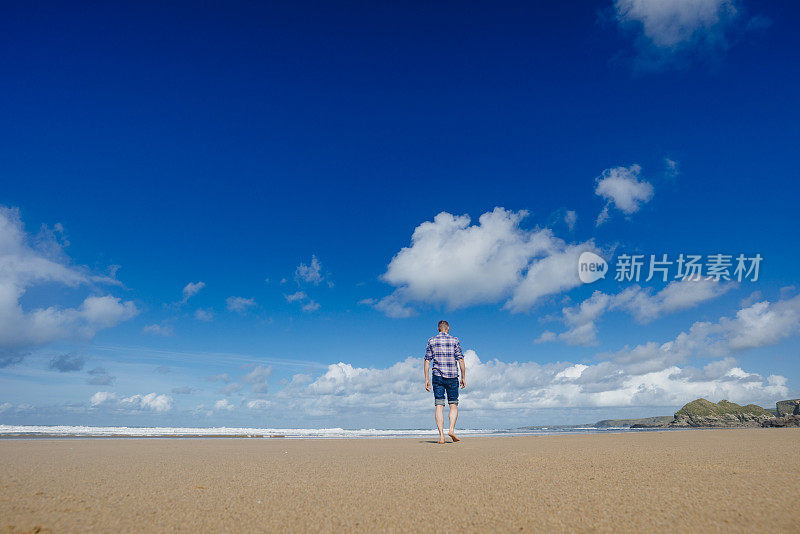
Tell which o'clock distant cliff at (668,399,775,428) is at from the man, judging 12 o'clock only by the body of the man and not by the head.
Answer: The distant cliff is roughly at 1 o'clock from the man.

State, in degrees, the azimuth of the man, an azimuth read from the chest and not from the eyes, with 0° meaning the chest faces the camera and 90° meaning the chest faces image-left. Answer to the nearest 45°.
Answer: approximately 180°
